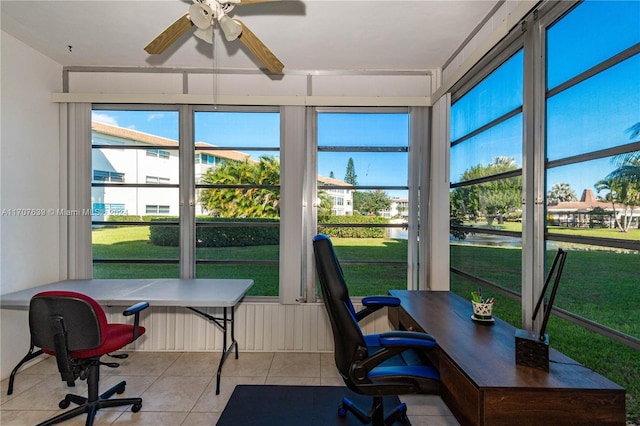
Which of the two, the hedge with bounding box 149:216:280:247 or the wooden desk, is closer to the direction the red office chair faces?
the hedge

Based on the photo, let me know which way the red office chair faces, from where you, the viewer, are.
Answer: facing away from the viewer and to the right of the viewer

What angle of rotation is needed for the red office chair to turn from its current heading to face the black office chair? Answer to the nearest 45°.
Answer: approximately 90° to its right

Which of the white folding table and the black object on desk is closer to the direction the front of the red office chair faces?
the white folding table

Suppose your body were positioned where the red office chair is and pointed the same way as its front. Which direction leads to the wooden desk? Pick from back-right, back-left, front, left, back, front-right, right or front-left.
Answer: right
